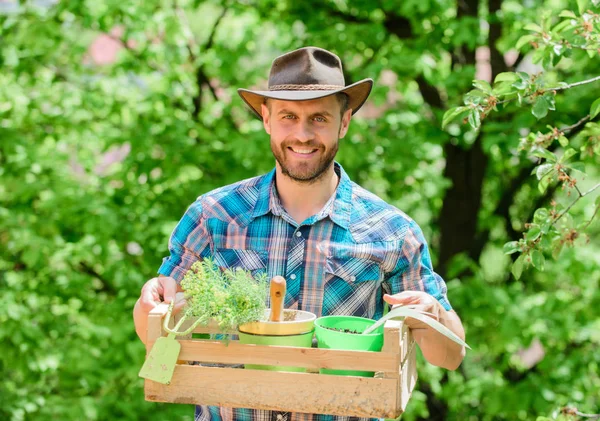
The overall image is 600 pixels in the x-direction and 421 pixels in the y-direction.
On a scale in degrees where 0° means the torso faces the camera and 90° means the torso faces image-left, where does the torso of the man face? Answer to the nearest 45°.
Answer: approximately 0°
